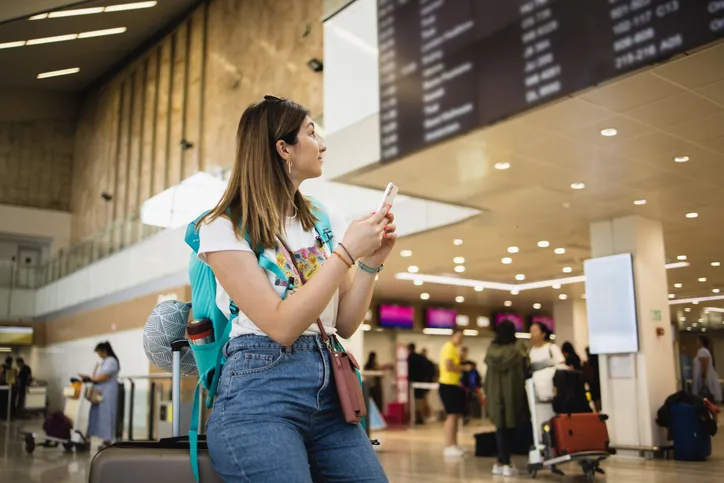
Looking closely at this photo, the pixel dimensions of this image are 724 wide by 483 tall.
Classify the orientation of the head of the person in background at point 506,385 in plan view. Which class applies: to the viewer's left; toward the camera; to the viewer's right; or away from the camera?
away from the camera

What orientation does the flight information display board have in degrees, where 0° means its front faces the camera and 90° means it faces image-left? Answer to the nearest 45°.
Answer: approximately 45°

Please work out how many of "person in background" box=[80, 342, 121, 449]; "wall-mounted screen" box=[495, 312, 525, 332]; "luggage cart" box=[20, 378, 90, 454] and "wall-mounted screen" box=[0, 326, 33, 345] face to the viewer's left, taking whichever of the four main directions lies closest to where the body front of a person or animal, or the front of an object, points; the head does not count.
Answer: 2

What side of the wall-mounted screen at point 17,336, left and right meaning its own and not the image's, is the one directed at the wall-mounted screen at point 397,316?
left

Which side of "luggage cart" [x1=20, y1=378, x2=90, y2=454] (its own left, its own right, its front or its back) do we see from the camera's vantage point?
left

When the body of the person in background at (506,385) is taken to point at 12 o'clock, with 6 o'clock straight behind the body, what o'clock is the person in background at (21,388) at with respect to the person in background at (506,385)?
the person in background at (21,388) is roughly at 10 o'clock from the person in background at (506,385).

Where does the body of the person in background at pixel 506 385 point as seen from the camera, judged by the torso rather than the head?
away from the camera

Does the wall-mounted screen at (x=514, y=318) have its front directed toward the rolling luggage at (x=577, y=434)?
yes

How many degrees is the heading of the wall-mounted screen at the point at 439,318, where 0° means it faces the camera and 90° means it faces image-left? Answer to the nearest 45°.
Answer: approximately 0°

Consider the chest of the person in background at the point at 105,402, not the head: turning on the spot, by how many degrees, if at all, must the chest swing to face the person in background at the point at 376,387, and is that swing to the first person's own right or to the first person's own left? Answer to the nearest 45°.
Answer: approximately 135° to the first person's own right

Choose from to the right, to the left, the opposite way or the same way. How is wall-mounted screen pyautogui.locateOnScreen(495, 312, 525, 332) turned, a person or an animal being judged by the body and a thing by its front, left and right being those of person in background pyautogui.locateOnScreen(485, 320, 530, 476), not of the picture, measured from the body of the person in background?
the opposite way

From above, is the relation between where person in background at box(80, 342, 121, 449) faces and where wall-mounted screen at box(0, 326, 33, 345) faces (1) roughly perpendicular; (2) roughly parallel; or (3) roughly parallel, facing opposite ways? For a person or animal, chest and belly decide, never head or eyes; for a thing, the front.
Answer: roughly perpendicular
